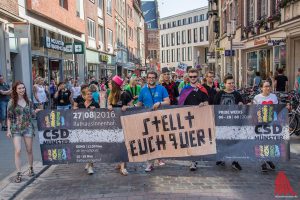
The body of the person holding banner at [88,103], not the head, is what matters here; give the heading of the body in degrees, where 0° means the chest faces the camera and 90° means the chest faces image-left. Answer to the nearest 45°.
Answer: approximately 0°

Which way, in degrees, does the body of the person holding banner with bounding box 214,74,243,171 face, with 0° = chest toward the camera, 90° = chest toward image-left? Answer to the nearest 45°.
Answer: approximately 0°

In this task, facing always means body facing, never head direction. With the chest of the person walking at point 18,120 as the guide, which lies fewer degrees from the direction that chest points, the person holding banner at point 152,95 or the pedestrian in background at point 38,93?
the person holding banner

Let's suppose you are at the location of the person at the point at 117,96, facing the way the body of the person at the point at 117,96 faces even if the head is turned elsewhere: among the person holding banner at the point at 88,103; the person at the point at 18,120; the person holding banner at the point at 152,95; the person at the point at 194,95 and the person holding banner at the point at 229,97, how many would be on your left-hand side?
3

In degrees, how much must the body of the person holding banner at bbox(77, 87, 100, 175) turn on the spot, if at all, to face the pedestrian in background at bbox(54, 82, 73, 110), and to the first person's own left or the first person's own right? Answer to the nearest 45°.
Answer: approximately 180°

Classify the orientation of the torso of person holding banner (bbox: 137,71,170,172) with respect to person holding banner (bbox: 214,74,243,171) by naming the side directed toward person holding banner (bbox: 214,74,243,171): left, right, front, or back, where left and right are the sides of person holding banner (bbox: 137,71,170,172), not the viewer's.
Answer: left
